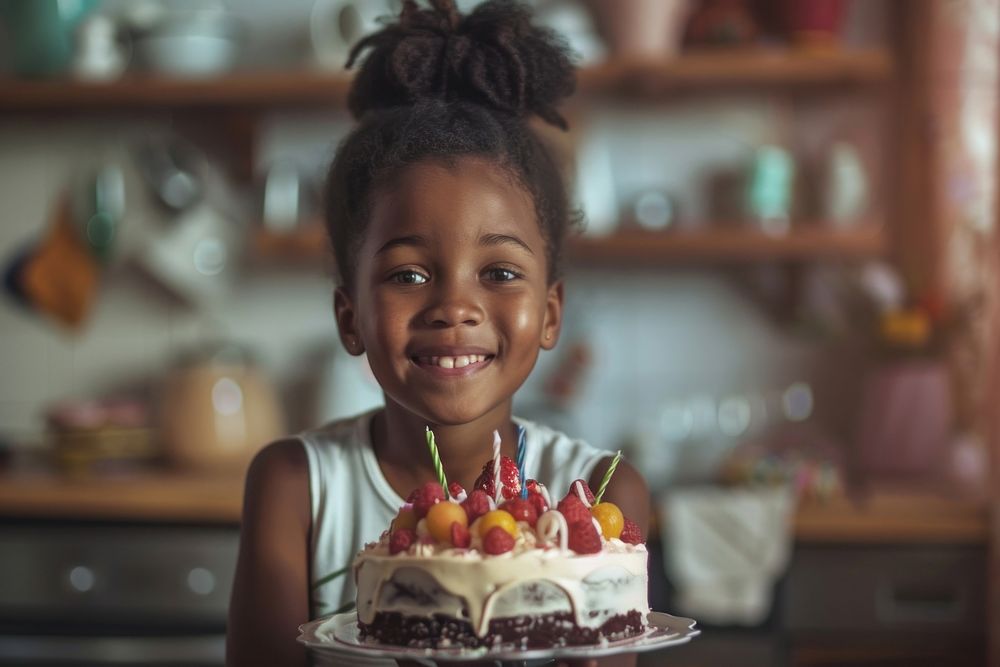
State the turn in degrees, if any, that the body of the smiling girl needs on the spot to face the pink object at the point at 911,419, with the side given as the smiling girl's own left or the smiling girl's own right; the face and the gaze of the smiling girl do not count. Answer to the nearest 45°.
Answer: approximately 135° to the smiling girl's own left

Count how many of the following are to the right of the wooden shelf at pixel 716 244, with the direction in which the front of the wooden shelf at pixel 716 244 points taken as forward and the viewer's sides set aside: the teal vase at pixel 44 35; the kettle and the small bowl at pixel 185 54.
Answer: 3

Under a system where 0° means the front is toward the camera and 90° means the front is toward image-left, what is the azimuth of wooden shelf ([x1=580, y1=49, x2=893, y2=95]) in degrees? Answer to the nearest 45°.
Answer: approximately 0°

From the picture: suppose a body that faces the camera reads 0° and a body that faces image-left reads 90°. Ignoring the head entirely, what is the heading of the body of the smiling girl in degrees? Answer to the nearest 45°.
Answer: approximately 0°

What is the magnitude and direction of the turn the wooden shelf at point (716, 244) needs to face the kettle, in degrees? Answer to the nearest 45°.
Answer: approximately 90° to its right

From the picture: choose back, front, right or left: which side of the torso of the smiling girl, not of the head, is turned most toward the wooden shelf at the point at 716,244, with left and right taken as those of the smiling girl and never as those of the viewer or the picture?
back
